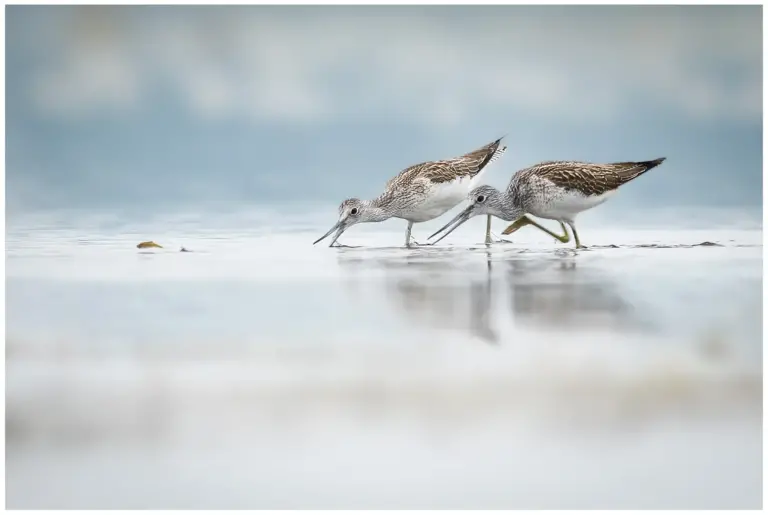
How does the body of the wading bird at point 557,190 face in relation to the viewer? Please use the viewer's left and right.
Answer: facing to the left of the viewer

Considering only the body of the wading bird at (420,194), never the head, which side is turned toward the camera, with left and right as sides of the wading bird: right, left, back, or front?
left

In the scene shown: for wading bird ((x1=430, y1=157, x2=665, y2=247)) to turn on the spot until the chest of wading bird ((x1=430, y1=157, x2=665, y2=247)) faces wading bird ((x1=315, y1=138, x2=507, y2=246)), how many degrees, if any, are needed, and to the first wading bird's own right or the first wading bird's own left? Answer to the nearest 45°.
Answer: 0° — it already faces it

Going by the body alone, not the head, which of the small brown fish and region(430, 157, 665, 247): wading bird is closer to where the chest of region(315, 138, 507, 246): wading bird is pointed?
the small brown fish

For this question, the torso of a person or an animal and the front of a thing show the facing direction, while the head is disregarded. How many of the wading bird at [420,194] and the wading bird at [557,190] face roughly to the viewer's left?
2

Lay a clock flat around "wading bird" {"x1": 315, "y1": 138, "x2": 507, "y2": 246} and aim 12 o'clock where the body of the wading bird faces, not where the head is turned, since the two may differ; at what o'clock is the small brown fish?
The small brown fish is roughly at 12 o'clock from the wading bird.

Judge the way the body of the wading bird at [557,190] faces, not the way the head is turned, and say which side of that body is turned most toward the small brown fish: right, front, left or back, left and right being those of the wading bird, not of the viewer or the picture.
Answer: front

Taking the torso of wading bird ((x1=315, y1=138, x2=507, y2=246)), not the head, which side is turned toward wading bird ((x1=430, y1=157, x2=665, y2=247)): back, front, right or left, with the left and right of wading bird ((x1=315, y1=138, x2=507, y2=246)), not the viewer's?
back
